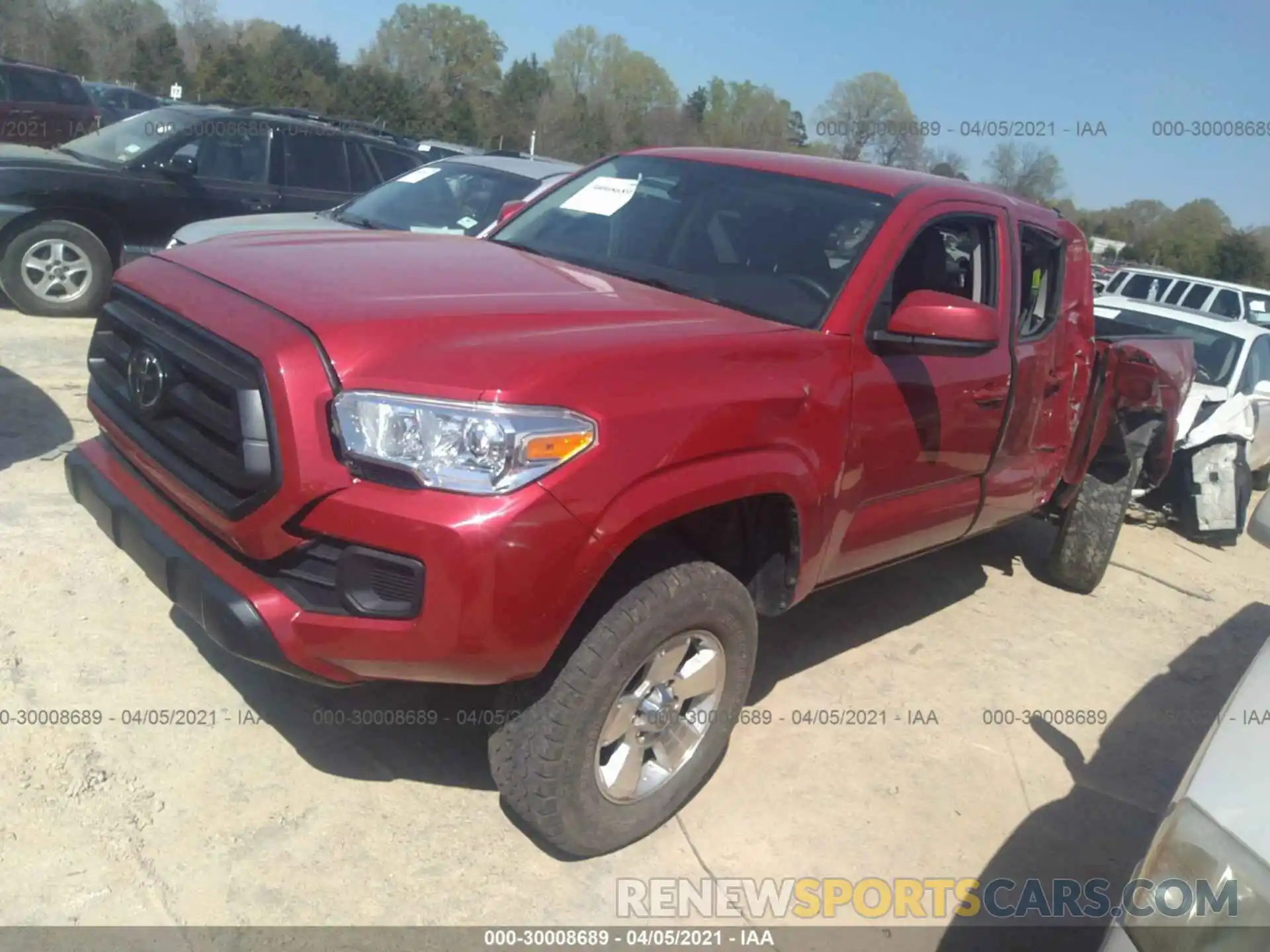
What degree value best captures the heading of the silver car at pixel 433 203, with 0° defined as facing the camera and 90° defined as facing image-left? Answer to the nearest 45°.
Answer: approximately 45°

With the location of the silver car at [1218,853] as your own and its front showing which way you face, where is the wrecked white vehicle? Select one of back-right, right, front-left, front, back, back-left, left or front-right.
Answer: back-right

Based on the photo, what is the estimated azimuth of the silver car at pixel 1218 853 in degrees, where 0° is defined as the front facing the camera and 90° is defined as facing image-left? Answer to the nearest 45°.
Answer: approximately 45°

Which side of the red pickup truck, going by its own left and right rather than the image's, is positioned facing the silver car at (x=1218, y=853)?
left

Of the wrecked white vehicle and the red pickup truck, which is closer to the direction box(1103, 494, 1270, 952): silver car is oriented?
the red pickup truck

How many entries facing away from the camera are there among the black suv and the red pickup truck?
0

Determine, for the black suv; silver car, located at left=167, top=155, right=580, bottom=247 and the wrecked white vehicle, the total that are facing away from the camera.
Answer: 0

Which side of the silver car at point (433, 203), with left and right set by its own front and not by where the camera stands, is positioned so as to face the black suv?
right

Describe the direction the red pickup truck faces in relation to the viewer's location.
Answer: facing the viewer and to the left of the viewer

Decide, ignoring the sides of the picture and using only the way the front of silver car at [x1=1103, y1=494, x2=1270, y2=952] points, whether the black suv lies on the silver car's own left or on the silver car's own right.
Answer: on the silver car's own right

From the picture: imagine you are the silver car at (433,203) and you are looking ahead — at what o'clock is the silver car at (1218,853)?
the silver car at (1218,853) is roughly at 10 o'clock from the silver car at (433,203).

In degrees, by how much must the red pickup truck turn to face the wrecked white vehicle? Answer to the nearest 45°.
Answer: approximately 180°

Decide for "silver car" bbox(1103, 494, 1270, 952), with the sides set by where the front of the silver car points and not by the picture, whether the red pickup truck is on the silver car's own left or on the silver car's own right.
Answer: on the silver car's own right
